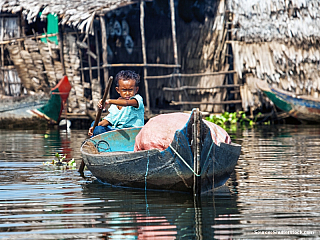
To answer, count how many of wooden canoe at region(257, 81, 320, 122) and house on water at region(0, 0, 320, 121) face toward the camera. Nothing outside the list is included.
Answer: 1

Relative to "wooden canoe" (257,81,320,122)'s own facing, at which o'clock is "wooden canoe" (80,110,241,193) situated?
"wooden canoe" (80,110,241,193) is roughly at 9 o'clock from "wooden canoe" (257,81,320,122).

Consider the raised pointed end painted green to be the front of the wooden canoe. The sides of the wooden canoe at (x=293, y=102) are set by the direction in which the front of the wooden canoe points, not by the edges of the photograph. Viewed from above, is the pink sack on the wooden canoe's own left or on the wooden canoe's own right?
on the wooden canoe's own left

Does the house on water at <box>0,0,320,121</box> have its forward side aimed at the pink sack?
yes

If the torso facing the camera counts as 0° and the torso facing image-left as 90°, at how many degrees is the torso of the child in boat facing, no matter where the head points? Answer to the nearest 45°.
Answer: approximately 45°

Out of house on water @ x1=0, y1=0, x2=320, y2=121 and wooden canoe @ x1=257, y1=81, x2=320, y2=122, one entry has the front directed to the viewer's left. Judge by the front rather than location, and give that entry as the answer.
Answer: the wooden canoe

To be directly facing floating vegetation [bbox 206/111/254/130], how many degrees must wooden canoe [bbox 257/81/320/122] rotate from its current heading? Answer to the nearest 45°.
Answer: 0° — it already faces it

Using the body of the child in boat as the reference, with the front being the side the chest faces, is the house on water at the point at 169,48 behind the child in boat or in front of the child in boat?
behind

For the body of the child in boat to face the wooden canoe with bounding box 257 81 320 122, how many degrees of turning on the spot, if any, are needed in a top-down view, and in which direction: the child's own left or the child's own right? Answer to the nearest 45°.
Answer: approximately 180°

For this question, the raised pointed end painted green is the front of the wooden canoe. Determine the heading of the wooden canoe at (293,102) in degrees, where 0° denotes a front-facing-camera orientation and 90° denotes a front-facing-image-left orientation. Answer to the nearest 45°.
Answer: approximately 90°
